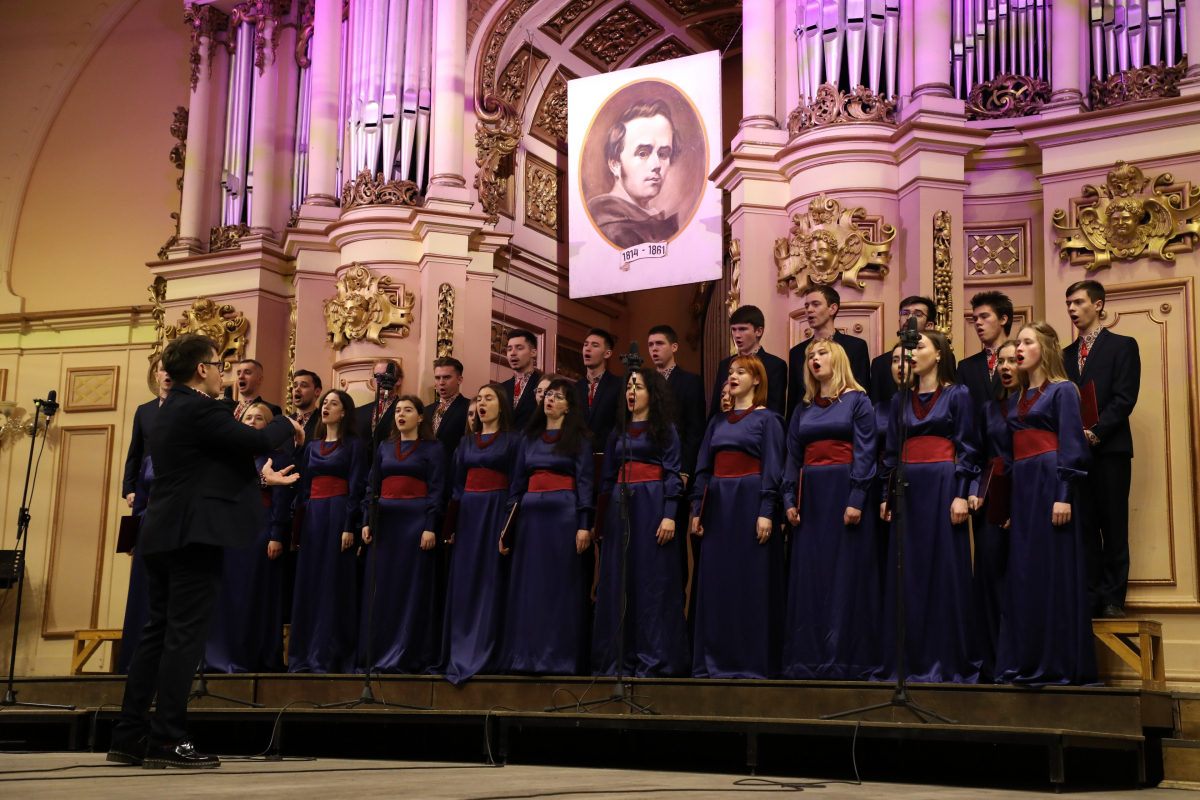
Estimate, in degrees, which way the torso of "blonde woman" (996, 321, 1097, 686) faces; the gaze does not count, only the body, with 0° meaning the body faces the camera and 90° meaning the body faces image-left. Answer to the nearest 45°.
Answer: approximately 45°

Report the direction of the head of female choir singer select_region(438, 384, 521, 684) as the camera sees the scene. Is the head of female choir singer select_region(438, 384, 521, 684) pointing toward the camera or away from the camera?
toward the camera

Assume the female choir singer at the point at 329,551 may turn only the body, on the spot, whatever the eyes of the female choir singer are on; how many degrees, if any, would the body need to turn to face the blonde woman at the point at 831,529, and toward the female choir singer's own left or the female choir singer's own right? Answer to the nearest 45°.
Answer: approximately 90° to the female choir singer's own left

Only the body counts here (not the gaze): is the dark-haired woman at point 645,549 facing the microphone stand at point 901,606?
no

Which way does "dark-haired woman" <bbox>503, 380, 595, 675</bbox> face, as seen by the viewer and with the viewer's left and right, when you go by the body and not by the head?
facing the viewer and to the left of the viewer

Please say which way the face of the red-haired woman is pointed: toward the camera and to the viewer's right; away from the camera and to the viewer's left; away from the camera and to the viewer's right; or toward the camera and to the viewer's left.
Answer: toward the camera and to the viewer's left

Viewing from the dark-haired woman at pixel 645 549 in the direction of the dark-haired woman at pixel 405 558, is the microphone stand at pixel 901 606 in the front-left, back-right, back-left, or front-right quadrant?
back-left

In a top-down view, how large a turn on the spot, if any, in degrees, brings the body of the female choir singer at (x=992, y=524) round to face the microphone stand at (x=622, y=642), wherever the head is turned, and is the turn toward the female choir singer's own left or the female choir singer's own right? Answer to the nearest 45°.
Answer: approximately 45° to the female choir singer's own right

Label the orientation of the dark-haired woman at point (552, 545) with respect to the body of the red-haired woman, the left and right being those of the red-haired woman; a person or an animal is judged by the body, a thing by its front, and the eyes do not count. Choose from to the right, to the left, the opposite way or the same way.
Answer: the same way

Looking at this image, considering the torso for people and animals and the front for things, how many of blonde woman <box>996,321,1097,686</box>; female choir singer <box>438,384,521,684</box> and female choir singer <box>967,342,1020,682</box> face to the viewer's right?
0

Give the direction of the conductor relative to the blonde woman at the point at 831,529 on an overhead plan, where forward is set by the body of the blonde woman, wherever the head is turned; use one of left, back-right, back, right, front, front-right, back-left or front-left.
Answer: front

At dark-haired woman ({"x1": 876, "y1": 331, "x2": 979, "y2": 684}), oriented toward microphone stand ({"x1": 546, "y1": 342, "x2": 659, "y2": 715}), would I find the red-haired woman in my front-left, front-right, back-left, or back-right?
front-right

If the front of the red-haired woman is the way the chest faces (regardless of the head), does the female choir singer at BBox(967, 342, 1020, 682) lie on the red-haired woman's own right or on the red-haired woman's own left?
on the red-haired woman's own left

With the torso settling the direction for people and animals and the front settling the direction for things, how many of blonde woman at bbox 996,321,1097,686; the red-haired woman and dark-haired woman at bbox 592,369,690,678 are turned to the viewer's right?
0

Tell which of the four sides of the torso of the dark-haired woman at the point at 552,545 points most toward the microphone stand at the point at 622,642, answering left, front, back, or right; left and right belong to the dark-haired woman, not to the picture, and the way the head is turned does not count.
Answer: left

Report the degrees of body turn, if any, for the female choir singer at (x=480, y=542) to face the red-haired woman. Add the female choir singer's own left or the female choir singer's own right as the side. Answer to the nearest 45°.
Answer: approximately 90° to the female choir singer's own left

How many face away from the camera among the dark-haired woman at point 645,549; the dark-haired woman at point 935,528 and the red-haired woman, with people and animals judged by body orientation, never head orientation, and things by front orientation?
0

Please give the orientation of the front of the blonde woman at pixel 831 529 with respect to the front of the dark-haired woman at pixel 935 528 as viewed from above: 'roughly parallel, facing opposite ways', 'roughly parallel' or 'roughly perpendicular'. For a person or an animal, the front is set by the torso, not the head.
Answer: roughly parallel

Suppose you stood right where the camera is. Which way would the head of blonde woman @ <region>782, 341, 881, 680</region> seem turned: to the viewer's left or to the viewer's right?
to the viewer's left

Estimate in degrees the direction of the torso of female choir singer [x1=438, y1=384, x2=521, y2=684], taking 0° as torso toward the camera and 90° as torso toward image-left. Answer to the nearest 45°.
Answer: approximately 45°

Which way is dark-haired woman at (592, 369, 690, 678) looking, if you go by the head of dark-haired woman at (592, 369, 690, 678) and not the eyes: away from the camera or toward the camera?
toward the camera

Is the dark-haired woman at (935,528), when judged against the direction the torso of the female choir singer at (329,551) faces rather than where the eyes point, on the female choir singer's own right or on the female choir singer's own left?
on the female choir singer's own left
